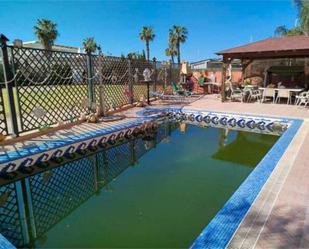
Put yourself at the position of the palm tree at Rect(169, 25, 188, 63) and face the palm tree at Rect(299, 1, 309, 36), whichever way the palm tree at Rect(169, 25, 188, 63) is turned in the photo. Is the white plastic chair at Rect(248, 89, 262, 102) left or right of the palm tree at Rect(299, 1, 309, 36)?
right
